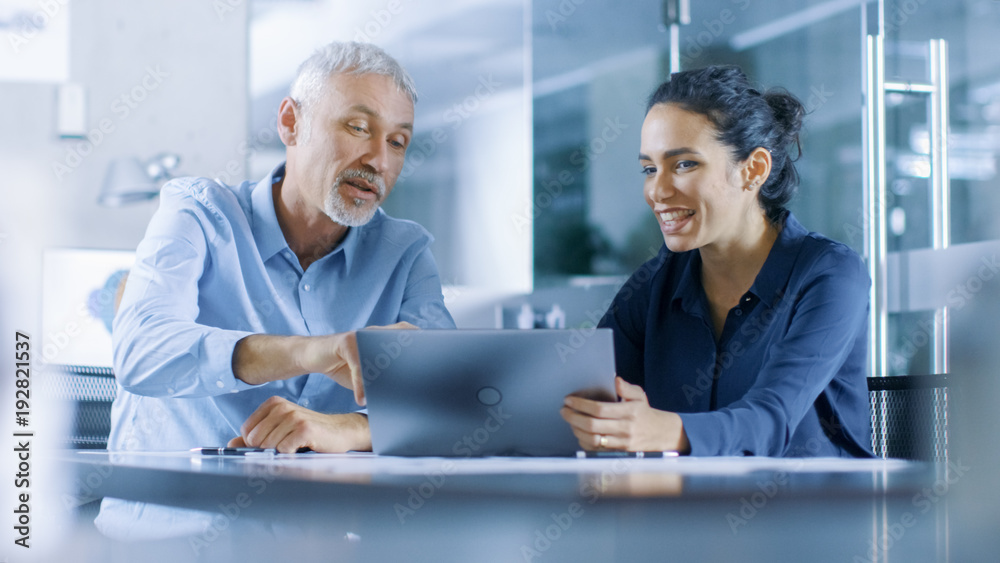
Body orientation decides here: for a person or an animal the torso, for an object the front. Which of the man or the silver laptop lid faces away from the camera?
the silver laptop lid

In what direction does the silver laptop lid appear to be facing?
away from the camera

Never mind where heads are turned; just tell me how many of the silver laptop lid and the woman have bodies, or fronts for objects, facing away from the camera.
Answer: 1

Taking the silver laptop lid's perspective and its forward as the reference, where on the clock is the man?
The man is roughly at 11 o'clock from the silver laptop lid.

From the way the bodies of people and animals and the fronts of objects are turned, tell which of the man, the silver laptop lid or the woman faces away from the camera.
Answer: the silver laptop lid

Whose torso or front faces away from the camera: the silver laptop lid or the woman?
the silver laptop lid

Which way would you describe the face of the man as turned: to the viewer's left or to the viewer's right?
to the viewer's right
